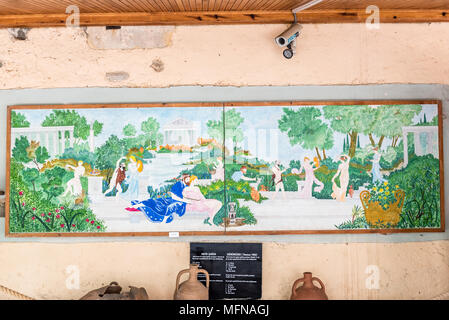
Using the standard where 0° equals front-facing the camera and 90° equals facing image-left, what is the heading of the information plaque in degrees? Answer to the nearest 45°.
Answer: approximately 0°

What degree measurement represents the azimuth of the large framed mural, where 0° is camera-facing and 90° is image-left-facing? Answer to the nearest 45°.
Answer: approximately 0°
